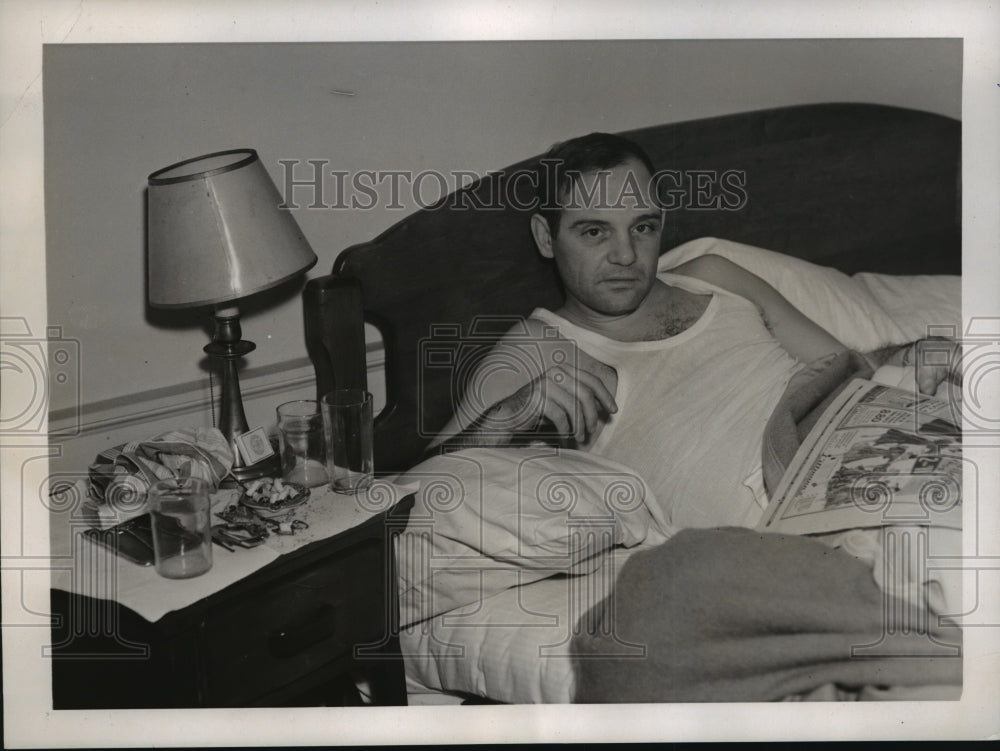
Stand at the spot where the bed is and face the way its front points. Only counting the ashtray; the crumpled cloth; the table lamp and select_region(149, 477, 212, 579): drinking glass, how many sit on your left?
0

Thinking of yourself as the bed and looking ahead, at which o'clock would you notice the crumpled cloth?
The crumpled cloth is roughly at 4 o'clock from the bed.

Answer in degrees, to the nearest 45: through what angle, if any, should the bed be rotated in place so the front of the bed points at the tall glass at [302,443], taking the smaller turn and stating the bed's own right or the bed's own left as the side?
approximately 135° to the bed's own right

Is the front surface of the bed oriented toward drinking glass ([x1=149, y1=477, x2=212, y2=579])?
no

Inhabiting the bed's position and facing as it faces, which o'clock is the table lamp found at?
The table lamp is roughly at 4 o'clock from the bed.

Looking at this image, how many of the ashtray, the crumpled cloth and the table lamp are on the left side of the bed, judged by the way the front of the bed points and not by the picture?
0

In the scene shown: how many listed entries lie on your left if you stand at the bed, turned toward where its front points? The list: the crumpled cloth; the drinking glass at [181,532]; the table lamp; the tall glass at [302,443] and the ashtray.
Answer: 0

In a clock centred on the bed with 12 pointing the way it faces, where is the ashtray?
The ashtray is roughly at 4 o'clock from the bed.

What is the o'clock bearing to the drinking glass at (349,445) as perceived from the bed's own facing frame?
The drinking glass is roughly at 4 o'clock from the bed.

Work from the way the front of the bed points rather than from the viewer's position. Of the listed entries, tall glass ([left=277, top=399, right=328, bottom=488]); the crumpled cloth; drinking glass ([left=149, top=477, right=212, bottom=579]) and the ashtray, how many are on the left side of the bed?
0
